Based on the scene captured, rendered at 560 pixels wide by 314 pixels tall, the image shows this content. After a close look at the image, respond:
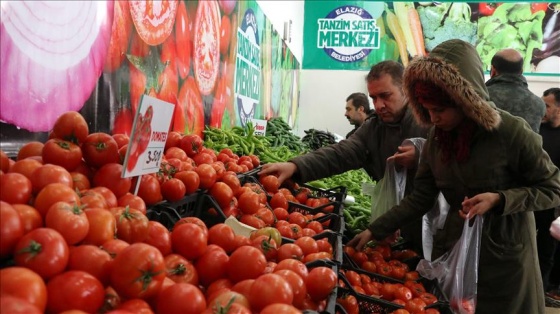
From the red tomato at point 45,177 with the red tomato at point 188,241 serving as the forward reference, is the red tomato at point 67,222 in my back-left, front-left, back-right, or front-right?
front-right

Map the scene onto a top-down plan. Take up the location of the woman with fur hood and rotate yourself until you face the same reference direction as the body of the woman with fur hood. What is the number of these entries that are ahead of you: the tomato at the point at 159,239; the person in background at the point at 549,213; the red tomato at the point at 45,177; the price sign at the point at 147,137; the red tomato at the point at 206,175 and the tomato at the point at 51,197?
5

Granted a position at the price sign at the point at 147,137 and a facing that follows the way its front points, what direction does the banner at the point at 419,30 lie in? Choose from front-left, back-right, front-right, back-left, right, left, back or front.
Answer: left

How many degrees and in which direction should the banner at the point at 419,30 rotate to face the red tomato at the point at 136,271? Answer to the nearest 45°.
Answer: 0° — it already faces it

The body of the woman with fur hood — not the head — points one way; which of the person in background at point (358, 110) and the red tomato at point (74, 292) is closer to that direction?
the red tomato

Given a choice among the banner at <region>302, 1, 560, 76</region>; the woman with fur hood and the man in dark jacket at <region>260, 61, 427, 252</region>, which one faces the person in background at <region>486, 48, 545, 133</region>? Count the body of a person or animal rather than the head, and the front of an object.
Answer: the banner

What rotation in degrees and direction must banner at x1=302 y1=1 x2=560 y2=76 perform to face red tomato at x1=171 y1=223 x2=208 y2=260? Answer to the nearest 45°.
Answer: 0° — it already faces it

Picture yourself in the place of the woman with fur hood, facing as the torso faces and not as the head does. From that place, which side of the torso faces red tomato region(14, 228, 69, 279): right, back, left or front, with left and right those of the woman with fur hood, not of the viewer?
front

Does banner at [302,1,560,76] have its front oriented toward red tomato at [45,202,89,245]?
yes
